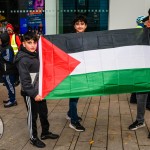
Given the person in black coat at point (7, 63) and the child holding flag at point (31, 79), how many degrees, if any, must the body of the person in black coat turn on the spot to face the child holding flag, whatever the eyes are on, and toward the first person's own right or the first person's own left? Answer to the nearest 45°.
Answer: approximately 90° to the first person's own left

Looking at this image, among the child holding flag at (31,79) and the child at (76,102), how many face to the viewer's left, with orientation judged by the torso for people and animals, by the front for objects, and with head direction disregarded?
0

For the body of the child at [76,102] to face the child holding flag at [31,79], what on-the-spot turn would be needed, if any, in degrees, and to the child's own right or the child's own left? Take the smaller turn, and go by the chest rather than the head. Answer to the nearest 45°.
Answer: approximately 90° to the child's own right

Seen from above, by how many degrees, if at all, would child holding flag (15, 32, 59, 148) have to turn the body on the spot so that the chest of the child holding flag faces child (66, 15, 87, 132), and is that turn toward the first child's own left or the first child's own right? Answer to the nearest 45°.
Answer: approximately 90° to the first child's own left
